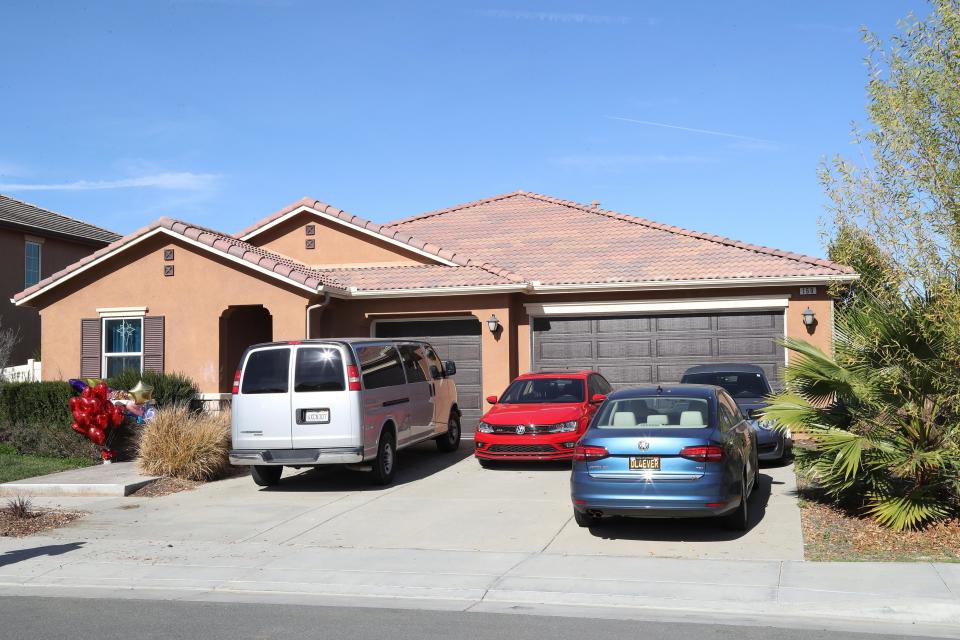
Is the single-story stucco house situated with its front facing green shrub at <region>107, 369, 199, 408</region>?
no

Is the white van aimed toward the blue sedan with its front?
no

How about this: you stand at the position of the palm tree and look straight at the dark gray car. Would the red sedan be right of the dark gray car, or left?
left

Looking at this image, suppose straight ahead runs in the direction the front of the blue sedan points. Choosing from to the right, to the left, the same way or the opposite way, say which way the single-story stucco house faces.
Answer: the opposite way

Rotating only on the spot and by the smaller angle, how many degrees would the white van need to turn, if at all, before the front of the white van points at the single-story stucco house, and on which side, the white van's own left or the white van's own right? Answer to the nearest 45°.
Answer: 0° — it already faces it

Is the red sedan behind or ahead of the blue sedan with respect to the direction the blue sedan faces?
ahead

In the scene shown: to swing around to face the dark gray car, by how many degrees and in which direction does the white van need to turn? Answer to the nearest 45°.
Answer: approximately 45° to its right

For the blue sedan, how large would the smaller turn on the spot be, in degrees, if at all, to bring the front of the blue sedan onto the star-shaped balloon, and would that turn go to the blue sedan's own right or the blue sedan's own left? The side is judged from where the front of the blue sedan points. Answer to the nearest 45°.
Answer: approximately 45° to the blue sedan's own left

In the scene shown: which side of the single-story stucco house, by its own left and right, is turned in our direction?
front

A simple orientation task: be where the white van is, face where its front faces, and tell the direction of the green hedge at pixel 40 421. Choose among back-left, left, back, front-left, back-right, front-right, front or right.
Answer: left

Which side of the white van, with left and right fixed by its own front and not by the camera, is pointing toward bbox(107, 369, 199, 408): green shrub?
left

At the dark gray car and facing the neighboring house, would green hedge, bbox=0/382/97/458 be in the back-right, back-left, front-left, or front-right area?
front-left

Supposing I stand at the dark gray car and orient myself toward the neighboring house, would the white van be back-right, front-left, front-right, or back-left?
front-left

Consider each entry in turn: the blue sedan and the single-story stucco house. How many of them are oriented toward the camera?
1

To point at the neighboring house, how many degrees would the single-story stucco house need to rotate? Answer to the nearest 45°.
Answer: approximately 135° to its right

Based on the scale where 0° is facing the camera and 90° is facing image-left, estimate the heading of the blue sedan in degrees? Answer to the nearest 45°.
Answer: approximately 180°

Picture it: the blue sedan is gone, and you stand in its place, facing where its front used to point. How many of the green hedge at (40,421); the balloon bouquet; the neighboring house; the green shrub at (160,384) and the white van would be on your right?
0

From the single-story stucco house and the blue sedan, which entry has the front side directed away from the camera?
the blue sedan

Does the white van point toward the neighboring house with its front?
no

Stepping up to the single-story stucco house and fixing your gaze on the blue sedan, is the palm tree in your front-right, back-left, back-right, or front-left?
front-left
